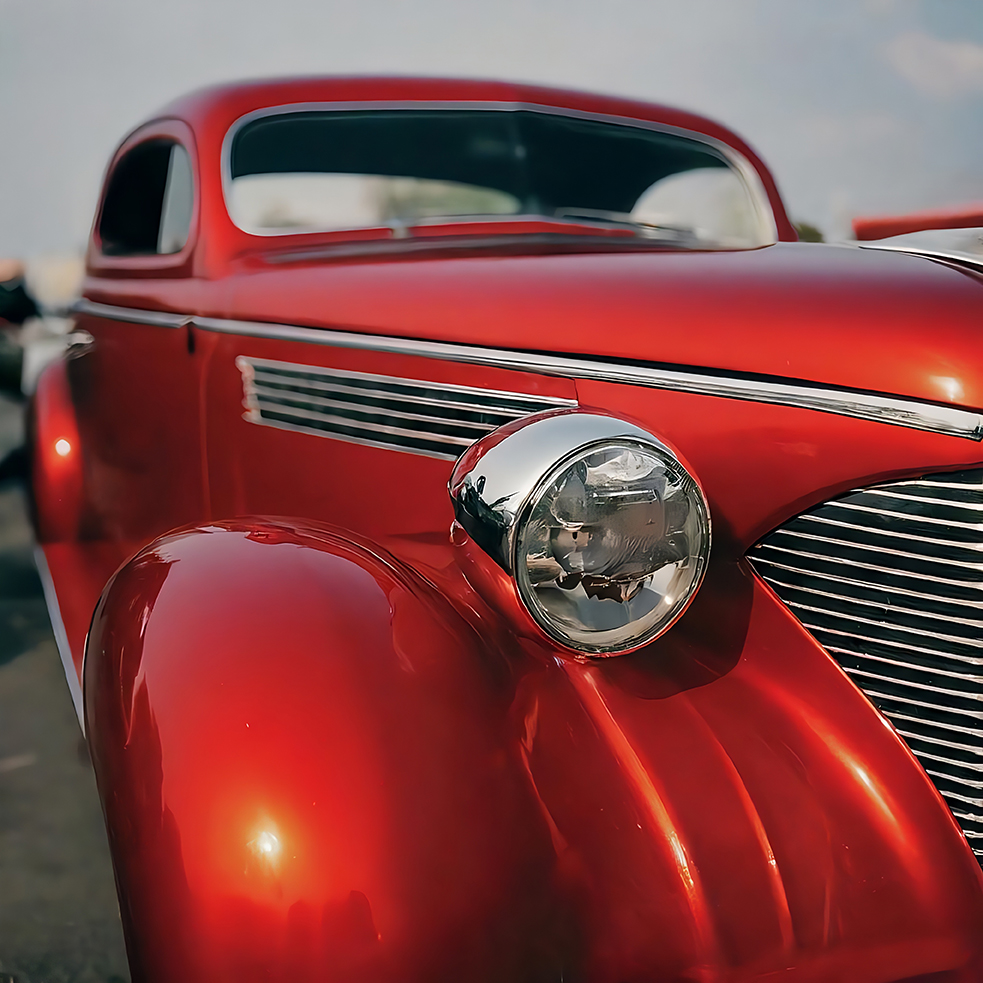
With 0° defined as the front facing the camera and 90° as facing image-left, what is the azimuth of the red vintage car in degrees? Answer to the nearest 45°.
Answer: approximately 315°
